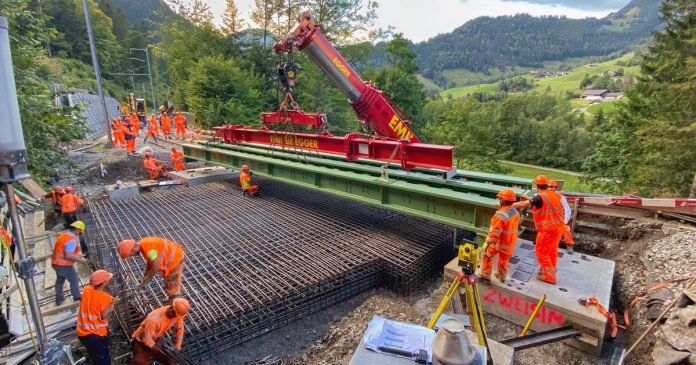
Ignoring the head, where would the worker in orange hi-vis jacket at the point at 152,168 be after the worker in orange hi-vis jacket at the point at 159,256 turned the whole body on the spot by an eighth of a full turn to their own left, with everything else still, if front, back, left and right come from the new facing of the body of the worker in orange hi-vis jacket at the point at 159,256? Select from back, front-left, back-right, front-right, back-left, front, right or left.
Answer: back-right

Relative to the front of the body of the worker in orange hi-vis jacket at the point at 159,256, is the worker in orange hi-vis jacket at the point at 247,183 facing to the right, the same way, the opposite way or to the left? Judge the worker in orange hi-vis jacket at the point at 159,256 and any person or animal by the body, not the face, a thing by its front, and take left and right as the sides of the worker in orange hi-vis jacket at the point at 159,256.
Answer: the opposite way

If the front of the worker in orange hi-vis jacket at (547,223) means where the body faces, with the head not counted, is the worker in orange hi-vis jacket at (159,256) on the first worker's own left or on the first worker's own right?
on the first worker's own left

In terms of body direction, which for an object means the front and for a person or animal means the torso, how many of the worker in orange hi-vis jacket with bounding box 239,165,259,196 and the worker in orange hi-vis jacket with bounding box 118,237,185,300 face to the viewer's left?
1

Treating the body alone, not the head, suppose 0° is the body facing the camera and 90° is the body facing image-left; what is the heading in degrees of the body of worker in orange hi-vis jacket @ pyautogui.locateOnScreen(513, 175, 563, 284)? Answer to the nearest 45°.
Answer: approximately 135°

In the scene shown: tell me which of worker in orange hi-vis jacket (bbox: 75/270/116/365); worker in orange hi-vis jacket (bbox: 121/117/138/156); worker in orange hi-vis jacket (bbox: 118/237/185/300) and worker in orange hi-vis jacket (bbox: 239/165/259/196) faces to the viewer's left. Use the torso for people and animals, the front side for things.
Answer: worker in orange hi-vis jacket (bbox: 118/237/185/300)

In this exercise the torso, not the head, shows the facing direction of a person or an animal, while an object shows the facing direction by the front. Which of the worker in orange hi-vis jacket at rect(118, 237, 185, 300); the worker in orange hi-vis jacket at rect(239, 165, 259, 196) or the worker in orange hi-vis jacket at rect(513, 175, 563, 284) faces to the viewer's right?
the worker in orange hi-vis jacket at rect(239, 165, 259, 196)

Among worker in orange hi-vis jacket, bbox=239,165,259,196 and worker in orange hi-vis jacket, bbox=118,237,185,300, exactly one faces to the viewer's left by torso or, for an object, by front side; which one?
worker in orange hi-vis jacket, bbox=118,237,185,300

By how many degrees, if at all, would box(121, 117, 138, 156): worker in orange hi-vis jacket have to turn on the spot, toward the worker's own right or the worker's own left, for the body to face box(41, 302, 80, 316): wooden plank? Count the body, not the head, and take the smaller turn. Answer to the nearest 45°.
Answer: approximately 45° to the worker's own right
